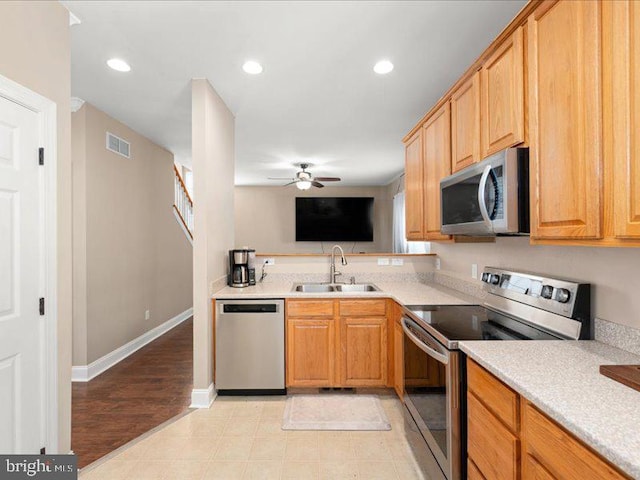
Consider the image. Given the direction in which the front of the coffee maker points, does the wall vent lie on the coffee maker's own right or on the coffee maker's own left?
on the coffee maker's own right

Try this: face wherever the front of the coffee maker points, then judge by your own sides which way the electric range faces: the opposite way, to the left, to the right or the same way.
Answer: to the right

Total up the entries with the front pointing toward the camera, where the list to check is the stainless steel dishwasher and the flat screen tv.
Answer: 2

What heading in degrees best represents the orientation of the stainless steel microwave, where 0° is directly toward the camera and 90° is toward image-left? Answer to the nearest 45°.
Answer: approximately 45°

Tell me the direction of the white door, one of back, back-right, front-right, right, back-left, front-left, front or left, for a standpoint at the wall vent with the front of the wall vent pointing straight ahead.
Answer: front-right

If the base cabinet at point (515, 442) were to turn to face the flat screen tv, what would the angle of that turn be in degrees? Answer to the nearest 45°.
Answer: approximately 90° to its right

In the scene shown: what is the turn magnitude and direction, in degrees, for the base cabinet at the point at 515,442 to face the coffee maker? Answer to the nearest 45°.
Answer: approximately 45° to its right

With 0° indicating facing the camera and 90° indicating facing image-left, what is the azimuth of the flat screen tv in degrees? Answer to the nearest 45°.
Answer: approximately 0°

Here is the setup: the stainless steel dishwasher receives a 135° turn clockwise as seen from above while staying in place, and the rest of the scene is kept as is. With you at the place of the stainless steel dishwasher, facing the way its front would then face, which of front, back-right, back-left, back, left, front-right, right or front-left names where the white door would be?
left

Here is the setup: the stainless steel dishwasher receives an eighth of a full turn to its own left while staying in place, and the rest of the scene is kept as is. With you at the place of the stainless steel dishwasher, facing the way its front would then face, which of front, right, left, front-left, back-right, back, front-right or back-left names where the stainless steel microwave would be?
front

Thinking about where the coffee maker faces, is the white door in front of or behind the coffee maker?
in front
